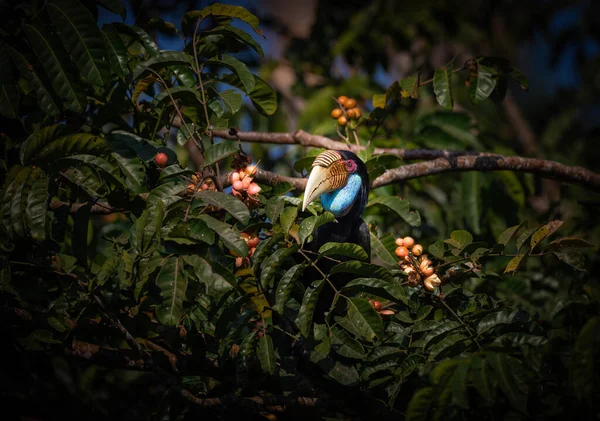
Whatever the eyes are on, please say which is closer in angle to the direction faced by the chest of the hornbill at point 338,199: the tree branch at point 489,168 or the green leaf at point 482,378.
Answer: the green leaf

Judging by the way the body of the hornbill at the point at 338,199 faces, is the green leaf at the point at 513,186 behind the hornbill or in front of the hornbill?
behind

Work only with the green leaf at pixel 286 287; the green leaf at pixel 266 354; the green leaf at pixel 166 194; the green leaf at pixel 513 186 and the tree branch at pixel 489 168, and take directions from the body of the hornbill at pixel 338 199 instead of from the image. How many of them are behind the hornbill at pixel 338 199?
2

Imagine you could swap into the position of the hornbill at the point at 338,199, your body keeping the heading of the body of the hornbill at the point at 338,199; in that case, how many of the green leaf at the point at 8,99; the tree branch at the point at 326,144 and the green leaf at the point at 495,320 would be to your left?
1

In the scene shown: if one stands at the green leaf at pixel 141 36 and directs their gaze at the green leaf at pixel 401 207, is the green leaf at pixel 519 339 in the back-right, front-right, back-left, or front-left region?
front-right

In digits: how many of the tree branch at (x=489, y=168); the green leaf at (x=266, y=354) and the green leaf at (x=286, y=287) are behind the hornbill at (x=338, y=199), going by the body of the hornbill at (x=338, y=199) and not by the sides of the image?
1

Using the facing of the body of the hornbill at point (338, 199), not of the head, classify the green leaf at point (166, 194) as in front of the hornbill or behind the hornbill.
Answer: in front

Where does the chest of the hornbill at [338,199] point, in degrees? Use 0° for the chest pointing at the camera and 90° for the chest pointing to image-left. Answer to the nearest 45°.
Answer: approximately 45°
